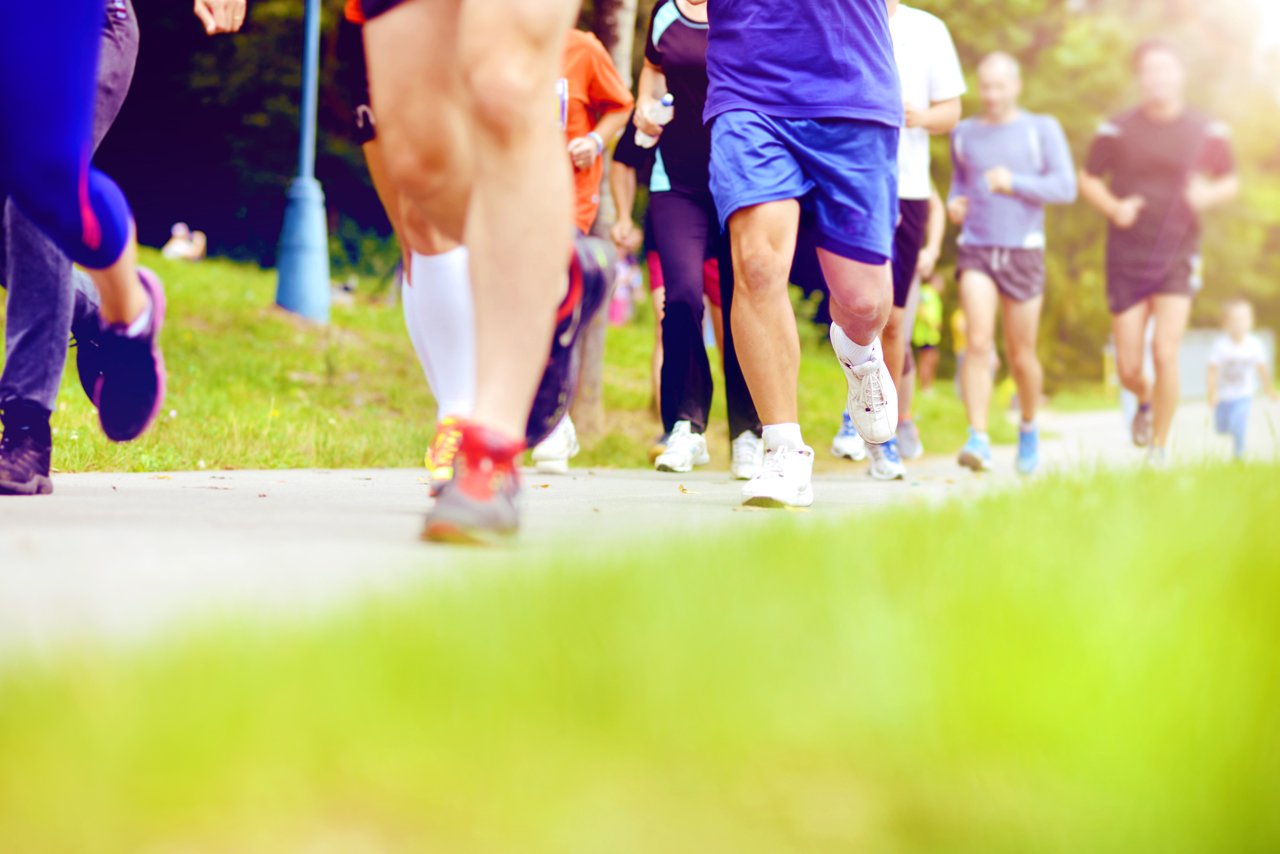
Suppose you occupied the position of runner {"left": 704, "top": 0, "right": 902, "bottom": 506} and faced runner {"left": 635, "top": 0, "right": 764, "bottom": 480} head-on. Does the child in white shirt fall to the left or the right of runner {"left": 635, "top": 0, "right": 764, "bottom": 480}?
right

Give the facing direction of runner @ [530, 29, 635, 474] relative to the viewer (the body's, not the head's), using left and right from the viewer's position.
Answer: facing the viewer and to the left of the viewer

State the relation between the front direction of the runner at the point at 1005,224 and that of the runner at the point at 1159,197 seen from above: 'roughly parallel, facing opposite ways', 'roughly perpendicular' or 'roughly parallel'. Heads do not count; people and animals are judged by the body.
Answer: roughly parallel

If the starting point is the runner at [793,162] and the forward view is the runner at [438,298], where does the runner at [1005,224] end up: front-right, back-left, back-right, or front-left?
back-right

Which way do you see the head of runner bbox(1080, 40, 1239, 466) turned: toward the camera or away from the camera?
toward the camera

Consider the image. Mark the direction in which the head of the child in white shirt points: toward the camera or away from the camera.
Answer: toward the camera

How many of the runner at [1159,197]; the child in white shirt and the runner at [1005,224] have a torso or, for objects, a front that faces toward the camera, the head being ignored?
3

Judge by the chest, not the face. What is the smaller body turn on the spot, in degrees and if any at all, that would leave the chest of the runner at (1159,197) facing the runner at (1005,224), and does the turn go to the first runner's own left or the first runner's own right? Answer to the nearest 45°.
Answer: approximately 45° to the first runner's own right

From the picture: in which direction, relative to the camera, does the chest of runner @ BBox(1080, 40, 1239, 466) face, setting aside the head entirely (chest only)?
toward the camera

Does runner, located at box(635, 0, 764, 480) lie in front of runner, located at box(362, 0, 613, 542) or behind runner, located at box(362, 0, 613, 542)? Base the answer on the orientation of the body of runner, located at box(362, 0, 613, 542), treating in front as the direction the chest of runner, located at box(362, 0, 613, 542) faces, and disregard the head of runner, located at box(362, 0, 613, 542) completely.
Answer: behind

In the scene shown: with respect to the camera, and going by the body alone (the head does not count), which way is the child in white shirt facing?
toward the camera

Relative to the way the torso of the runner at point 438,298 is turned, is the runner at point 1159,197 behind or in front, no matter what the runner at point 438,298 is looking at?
behind
